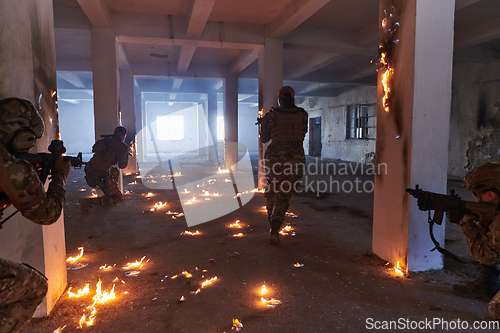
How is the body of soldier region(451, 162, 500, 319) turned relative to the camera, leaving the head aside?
to the viewer's left

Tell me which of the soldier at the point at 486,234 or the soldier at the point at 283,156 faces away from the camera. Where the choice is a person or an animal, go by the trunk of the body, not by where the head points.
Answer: the soldier at the point at 283,156

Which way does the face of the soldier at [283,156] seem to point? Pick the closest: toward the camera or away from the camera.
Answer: away from the camera

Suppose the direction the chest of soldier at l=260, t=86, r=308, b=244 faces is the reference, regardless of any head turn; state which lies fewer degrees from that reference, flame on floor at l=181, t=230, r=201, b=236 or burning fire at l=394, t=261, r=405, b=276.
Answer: the flame on floor

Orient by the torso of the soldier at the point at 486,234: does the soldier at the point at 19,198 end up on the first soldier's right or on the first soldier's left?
on the first soldier's left

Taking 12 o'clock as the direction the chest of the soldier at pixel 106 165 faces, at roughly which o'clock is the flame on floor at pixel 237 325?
The flame on floor is roughly at 4 o'clock from the soldier.

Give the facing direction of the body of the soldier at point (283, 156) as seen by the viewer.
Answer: away from the camera

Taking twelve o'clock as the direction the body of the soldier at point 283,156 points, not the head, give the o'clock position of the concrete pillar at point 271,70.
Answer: The concrete pillar is roughly at 12 o'clock from the soldier.

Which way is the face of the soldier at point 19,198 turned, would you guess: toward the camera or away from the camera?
away from the camera

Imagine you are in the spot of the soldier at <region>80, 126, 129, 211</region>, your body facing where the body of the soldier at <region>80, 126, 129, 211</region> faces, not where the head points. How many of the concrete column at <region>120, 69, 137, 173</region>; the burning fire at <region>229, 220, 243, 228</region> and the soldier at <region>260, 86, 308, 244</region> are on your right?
2

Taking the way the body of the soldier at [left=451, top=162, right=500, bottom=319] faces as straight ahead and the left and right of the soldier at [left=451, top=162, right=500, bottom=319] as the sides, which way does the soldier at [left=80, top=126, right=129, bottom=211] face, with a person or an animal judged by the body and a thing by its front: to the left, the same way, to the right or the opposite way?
to the right

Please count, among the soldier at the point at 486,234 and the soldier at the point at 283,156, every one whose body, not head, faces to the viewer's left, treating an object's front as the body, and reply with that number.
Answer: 1
